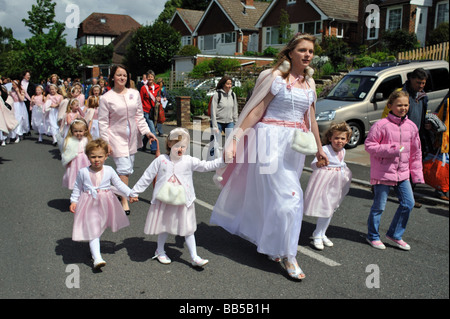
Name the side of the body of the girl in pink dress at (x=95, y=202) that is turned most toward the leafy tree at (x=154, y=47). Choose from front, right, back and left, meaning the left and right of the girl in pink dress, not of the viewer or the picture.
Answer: back

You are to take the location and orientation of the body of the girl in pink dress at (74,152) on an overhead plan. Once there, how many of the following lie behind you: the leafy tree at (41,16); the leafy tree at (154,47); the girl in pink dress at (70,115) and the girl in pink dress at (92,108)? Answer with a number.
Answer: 4

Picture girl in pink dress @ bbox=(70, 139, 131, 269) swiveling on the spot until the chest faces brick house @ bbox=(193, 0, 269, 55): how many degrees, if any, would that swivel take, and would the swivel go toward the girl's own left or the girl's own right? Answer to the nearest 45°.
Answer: approximately 180°

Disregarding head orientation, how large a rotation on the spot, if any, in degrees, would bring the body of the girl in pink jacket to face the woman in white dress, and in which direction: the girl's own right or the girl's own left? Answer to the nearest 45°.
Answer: approximately 90° to the girl's own right

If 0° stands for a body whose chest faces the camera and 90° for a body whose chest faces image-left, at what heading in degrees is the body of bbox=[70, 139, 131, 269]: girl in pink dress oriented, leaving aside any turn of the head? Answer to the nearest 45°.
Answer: approximately 0°

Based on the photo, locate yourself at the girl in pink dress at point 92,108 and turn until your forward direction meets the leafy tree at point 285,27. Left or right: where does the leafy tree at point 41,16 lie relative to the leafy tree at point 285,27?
left

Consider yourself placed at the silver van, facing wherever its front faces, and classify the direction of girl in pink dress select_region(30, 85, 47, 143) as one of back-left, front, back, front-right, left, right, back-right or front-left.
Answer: front-right

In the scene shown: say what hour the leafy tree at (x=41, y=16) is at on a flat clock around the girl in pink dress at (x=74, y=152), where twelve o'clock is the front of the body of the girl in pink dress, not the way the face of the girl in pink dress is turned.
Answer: The leafy tree is roughly at 6 o'clock from the girl in pink dress.

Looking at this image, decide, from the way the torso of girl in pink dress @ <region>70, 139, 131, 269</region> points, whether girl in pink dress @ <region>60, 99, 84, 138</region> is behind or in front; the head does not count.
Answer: behind

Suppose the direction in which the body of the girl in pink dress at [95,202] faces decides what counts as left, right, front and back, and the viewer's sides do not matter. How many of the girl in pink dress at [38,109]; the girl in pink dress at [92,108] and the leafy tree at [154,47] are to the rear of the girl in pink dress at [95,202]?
3

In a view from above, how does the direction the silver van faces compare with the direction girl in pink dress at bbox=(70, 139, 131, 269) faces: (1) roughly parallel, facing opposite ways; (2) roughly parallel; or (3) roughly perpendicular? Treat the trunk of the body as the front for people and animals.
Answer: roughly perpendicular
